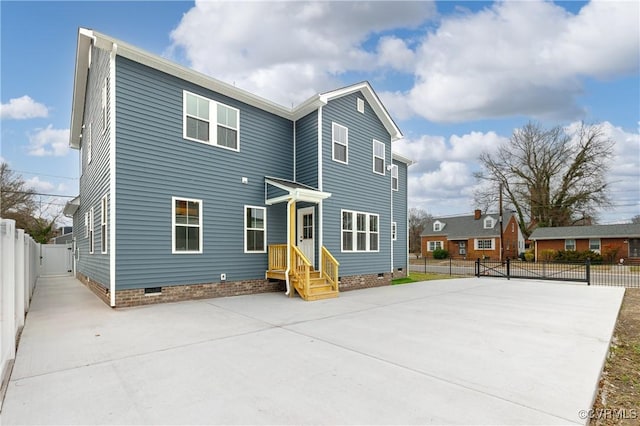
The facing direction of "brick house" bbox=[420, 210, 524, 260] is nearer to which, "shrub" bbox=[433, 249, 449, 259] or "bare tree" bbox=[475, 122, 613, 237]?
the shrub

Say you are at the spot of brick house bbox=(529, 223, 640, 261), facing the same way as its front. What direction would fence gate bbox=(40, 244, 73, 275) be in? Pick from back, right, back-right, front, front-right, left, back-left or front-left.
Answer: front-right

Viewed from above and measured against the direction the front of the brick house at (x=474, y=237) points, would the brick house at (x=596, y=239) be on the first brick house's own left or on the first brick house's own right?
on the first brick house's own left

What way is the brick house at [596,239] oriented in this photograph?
toward the camera

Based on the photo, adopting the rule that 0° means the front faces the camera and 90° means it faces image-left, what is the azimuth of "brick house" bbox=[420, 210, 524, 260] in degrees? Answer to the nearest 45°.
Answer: approximately 45°

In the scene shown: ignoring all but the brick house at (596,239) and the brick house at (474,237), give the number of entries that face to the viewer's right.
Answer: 0

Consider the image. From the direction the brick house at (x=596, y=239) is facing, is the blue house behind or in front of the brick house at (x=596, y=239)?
in front
